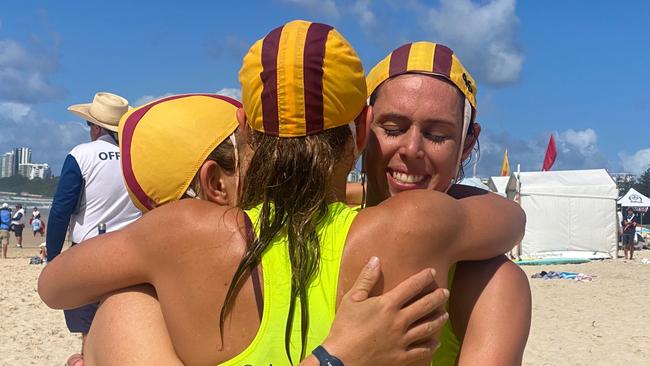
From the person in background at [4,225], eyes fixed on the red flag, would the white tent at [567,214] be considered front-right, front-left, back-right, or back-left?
front-right

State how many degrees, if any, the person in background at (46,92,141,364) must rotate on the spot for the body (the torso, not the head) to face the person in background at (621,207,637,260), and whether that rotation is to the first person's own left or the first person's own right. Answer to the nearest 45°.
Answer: approximately 90° to the first person's own right

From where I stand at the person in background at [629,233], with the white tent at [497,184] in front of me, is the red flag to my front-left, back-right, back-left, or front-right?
front-right

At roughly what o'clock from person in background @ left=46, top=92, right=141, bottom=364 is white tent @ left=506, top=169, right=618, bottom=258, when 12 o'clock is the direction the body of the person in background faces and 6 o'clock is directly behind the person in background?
The white tent is roughly at 3 o'clock from the person in background.

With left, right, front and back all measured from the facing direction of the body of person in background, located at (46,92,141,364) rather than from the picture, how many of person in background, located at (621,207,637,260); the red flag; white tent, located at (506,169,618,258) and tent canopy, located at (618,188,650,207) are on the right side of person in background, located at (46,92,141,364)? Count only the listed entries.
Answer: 4

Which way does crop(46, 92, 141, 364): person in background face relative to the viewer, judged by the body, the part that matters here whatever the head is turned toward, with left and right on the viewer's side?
facing away from the viewer and to the left of the viewer

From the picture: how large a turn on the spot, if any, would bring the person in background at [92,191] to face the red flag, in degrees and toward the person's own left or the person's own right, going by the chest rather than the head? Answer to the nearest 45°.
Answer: approximately 90° to the person's own right

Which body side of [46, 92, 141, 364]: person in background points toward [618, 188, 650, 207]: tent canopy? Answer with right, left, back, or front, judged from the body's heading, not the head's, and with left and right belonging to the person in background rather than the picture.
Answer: right

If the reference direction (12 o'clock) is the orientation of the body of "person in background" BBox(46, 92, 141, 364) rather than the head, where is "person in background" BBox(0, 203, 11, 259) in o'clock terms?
"person in background" BBox(0, 203, 11, 259) is roughly at 1 o'clock from "person in background" BBox(46, 92, 141, 364).

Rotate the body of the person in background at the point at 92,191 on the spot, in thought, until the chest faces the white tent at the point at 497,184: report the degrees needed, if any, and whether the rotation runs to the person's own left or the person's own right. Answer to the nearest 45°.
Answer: approximately 90° to the person's own right
